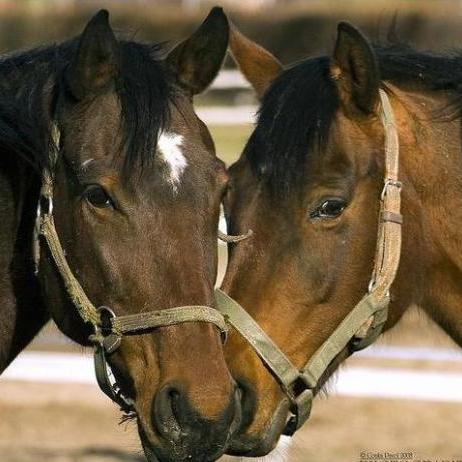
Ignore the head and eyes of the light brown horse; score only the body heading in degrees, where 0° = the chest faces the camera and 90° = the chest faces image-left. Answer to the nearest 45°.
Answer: approximately 45°

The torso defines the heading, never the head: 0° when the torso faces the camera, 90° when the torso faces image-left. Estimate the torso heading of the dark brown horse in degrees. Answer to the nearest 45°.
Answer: approximately 315°

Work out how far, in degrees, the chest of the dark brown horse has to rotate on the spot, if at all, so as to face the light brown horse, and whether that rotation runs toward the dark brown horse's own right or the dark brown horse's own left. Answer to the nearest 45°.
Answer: approximately 45° to the dark brown horse's own left
